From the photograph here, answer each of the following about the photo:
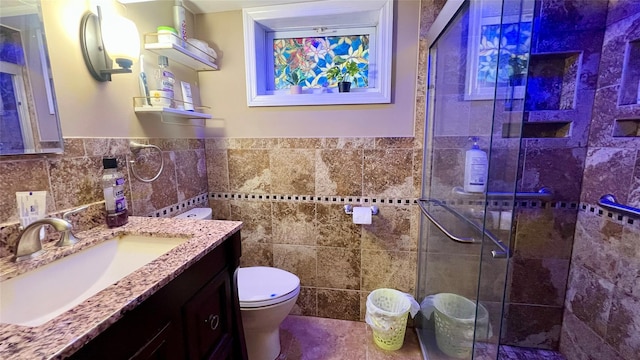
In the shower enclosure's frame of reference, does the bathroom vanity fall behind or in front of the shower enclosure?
in front

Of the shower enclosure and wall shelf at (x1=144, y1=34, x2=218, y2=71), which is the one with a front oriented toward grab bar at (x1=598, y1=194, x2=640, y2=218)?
the wall shelf

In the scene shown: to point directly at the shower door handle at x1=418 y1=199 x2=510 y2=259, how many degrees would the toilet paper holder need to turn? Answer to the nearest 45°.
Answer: approximately 45° to its left

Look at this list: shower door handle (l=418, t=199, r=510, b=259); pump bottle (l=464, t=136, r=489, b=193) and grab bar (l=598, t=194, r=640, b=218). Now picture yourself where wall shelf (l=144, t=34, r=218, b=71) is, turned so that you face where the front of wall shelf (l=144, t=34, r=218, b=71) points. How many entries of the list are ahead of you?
3

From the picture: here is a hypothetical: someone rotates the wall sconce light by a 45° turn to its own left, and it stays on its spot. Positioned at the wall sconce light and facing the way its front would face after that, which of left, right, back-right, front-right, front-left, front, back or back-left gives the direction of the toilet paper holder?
front

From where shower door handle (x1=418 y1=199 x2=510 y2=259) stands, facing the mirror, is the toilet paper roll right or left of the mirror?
right

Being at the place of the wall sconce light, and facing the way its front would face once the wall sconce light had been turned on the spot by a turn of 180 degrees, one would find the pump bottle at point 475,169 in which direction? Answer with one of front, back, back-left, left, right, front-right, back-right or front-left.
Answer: back

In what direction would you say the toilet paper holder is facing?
toward the camera

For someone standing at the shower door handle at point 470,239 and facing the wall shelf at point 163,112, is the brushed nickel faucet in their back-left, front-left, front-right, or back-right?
front-left

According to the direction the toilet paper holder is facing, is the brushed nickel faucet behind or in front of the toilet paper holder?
in front

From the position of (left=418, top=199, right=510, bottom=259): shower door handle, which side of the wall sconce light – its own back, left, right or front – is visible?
front

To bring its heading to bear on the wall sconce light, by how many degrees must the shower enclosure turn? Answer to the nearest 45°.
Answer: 0° — it already faces it

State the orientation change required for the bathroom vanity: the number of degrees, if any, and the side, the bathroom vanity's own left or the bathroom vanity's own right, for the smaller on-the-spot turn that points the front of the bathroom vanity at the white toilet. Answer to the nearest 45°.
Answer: approximately 90° to the bathroom vanity's own left
